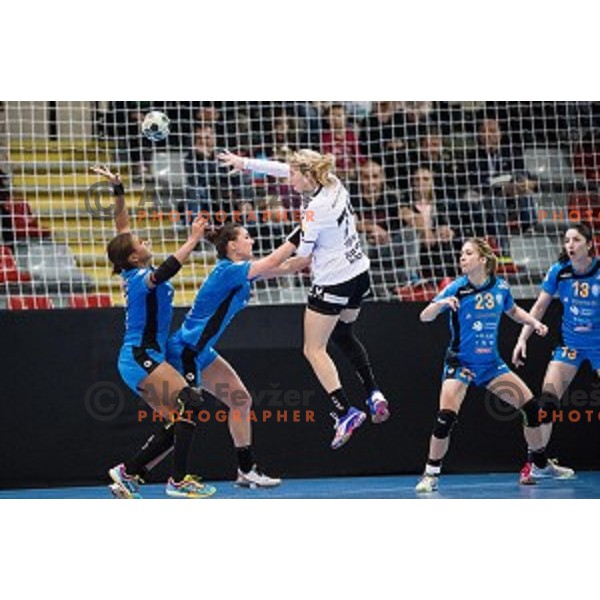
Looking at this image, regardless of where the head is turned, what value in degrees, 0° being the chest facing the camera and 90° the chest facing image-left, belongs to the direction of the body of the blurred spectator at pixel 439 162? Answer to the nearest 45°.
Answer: approximately 0°

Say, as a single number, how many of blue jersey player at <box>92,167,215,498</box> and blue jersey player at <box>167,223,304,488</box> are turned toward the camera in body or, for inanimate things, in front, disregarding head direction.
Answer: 0

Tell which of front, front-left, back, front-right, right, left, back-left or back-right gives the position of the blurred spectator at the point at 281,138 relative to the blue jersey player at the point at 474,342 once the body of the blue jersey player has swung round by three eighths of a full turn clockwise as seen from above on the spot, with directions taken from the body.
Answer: front

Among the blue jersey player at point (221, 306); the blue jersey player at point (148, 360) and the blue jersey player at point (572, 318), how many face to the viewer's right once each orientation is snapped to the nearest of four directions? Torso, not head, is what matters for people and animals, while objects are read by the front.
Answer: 2

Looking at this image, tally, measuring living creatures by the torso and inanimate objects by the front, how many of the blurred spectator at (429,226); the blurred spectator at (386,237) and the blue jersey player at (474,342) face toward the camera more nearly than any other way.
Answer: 3

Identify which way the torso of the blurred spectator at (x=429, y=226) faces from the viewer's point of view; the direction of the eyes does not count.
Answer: toward the camera

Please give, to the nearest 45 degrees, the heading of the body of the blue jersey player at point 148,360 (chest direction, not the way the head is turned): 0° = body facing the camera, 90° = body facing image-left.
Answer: approximately 270°

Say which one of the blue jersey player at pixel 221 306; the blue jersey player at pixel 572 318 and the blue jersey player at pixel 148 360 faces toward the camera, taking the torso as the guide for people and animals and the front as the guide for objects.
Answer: the blue jersey player at pixel 572 318

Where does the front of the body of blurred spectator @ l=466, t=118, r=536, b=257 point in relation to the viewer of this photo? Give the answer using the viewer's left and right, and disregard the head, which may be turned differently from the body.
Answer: facing the viewer

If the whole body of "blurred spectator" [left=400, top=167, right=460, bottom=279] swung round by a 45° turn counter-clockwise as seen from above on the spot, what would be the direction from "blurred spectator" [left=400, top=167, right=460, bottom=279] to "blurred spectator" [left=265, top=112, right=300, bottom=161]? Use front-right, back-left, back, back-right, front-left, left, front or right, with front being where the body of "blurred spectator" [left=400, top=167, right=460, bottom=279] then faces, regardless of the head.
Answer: back-right

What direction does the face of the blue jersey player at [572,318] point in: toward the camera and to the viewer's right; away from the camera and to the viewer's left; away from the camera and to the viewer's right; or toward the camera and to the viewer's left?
toward the camera and to the viewer's left

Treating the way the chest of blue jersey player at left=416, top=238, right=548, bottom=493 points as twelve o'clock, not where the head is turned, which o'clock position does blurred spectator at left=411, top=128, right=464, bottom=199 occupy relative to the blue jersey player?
The blurred spectator is roughly at 6 o'clock from the blue jersey player.

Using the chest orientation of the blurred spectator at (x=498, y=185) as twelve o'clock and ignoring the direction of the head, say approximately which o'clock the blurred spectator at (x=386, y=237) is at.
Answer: the blurred spectator at (x=386, y=237) is roughly at 2 o'clock from the blurred spectator at (x=498, y=185).

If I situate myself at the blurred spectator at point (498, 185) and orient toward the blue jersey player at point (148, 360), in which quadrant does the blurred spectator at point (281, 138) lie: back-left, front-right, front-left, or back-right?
front-right

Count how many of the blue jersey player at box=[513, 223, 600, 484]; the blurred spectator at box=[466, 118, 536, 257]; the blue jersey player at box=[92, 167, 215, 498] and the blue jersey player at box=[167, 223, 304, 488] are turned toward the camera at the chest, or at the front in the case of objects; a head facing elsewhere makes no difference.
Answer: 2
